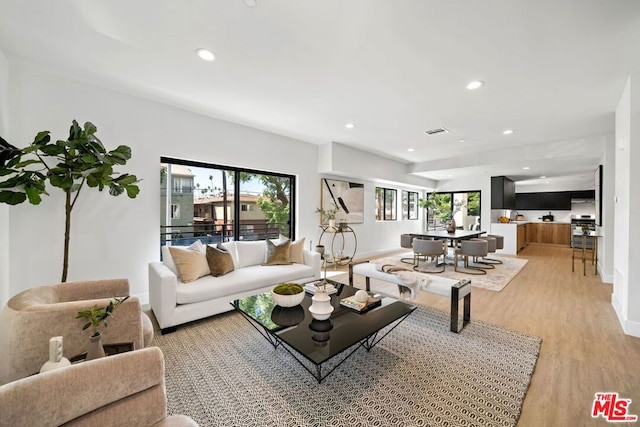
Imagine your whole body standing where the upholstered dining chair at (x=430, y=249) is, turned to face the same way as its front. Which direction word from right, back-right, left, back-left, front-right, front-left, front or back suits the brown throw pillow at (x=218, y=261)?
back-left

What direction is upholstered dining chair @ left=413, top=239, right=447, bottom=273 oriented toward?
away from the camera

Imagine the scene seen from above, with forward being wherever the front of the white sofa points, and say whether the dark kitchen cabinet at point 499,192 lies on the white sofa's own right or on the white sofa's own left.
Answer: on the white sofa's own left

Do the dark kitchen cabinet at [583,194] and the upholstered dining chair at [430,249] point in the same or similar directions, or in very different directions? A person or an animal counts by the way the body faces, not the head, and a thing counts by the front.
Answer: very different directions

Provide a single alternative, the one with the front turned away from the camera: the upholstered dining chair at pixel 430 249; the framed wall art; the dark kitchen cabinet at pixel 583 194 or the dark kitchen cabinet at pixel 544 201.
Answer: the upholstered dining chair

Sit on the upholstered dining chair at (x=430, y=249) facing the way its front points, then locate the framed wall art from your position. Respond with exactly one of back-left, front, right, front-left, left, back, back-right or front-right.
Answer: left

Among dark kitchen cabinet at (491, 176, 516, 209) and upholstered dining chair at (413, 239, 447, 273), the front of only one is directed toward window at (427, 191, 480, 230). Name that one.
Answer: the upholstered dining chair

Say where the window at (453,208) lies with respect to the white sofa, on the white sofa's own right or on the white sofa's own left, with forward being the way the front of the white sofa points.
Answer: on the white sofa's own left

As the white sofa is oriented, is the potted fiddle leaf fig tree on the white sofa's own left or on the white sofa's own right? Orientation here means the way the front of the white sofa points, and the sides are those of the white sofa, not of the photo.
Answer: on the white sofa's own right

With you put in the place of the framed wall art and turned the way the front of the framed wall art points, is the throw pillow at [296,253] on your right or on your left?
on your right

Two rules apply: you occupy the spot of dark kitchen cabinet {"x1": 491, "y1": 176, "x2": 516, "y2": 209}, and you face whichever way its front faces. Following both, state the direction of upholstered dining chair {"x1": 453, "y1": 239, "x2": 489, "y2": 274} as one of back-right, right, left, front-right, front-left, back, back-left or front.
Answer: right

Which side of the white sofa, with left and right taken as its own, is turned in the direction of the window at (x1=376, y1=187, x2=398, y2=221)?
left

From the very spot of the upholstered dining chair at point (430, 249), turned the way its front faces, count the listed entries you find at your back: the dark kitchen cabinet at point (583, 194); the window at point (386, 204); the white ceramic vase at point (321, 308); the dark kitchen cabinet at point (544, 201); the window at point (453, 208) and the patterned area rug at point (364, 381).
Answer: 2

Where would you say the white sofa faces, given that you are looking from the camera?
facing the viewer and to the right of the viewer
